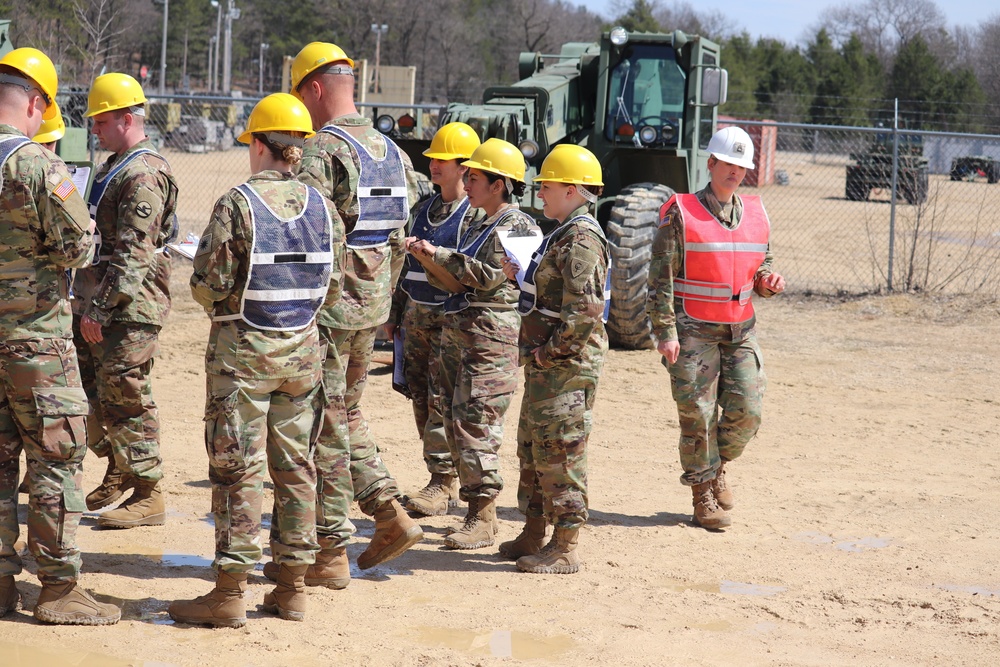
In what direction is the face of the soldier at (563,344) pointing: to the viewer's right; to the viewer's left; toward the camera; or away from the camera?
to the viewer's left

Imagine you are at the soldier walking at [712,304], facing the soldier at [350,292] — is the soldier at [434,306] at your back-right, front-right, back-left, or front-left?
front-right

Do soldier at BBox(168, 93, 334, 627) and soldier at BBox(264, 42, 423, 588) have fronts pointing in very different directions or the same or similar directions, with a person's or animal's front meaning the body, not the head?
same or similar directions

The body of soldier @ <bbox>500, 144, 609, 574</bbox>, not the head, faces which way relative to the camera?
to the viewer's left

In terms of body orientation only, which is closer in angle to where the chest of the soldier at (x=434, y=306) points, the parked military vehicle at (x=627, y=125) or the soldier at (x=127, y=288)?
the soldier

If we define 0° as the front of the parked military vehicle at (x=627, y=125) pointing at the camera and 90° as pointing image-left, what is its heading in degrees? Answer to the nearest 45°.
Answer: approximately 45°

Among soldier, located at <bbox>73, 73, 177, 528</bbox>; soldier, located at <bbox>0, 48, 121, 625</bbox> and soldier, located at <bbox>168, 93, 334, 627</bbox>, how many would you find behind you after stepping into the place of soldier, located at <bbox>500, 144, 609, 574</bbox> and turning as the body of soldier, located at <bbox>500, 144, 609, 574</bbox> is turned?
0

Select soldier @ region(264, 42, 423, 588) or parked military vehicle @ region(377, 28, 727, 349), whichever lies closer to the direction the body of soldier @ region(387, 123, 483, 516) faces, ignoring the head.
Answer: the soldier
